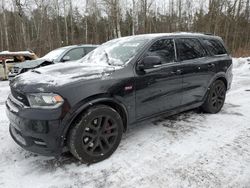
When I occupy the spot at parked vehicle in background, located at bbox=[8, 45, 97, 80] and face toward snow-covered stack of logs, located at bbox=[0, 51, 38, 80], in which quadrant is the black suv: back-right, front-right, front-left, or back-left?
back-left

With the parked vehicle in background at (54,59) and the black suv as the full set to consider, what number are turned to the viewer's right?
0

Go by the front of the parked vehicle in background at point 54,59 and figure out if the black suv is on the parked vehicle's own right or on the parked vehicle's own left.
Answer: on the parked vehicle's own left

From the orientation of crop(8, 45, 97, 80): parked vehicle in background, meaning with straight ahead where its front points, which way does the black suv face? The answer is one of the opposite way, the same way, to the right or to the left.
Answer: the same way

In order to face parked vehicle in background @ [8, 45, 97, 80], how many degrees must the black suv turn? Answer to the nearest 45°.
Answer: approximately 135° to its right

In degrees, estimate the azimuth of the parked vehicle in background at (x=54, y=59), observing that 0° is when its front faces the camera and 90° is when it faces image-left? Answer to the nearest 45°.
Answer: approximately 45°

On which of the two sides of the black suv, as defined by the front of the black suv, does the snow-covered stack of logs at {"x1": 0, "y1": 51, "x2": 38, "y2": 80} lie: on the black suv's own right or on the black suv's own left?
on the black suv's own right
